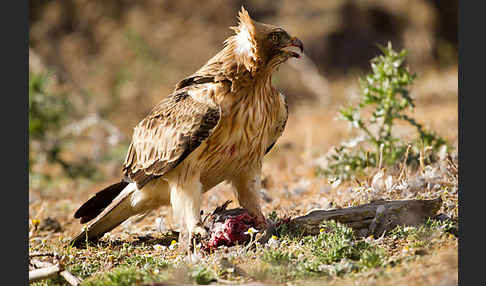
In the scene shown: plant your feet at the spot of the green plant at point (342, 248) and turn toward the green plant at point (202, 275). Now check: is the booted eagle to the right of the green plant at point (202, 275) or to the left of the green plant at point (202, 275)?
right

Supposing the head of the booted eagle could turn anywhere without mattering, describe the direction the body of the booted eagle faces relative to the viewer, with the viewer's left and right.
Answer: facing the viewer and to the right of the viewer

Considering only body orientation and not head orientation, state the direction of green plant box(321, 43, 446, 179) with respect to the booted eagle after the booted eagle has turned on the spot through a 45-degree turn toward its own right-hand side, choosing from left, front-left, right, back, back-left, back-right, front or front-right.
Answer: back-left

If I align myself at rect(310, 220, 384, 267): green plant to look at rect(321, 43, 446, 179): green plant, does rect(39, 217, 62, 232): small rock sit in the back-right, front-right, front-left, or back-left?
front-left

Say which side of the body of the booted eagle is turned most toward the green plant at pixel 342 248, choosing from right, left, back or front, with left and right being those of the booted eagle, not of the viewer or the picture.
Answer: front

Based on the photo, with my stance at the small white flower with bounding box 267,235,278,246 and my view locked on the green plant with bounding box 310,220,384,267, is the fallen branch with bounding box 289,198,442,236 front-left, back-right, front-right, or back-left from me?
front-left

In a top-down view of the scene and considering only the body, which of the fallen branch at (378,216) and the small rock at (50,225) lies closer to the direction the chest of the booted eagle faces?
the fallen branch

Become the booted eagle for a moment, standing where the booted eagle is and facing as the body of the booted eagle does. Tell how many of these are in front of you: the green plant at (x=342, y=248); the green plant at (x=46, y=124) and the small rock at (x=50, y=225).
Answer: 1

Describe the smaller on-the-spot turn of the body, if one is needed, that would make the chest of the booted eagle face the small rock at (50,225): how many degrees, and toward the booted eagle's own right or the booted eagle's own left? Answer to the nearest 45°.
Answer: approximately 180°

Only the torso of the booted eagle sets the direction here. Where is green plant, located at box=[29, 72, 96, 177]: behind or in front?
behind

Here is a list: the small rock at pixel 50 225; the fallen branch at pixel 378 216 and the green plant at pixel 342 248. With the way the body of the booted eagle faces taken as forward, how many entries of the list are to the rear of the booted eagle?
1
